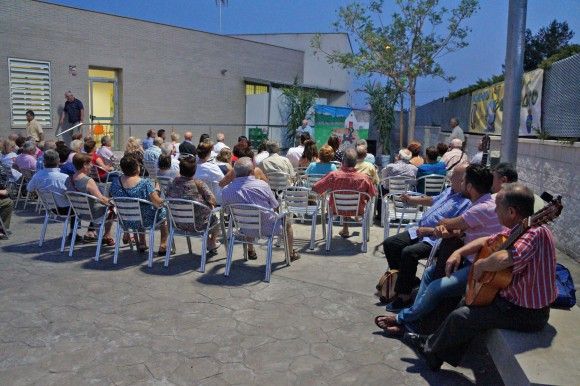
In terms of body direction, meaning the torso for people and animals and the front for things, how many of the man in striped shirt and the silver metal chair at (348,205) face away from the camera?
1

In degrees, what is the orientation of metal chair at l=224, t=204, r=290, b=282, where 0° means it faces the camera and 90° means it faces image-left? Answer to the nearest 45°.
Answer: approximately 225°

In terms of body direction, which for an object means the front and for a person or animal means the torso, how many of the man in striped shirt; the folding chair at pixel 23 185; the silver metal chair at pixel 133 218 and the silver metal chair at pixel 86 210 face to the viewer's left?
1

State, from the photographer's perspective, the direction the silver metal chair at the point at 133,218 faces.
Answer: facing away from the viewer and to the right of the viewer

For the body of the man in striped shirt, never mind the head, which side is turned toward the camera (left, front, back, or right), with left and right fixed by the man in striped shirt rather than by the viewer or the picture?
left

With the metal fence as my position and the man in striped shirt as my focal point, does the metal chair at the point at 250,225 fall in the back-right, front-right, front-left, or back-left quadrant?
front-right

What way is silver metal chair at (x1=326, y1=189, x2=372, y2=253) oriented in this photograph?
away from the camera

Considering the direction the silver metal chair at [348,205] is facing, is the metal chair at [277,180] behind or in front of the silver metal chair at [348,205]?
in front

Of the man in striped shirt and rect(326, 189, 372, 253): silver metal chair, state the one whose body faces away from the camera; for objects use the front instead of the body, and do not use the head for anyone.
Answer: the silver metal chair

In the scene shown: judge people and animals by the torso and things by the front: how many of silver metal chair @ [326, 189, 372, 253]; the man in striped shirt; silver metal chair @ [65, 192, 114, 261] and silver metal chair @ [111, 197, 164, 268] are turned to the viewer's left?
1

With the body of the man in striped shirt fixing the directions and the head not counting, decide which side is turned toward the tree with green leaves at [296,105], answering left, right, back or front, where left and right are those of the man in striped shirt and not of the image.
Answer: right

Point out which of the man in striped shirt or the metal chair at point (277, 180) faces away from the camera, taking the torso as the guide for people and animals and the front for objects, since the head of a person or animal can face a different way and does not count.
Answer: the metal chair

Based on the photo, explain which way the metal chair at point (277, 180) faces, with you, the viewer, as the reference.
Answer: facing away from the viewer

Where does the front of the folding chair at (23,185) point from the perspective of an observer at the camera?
facing away from the viewer and to the right of the viewer
